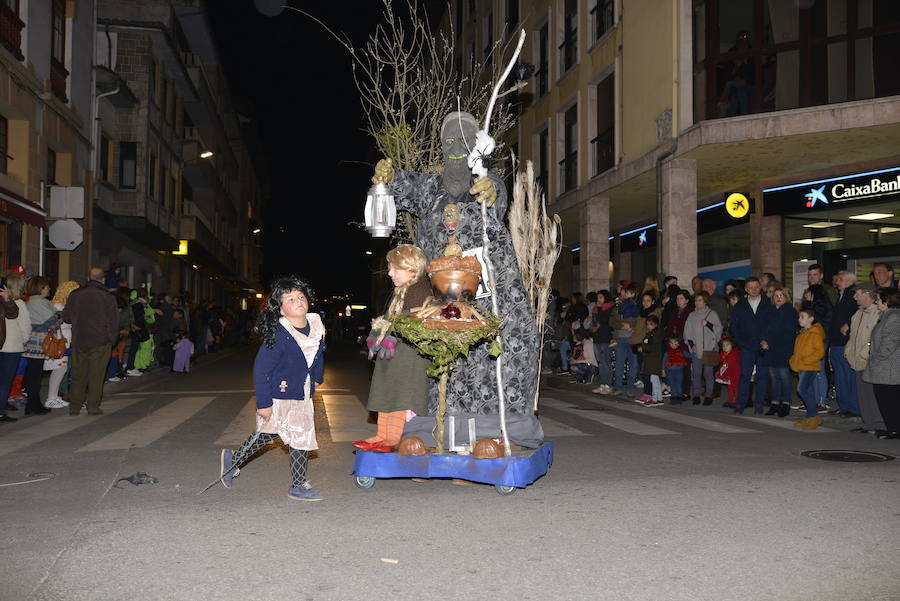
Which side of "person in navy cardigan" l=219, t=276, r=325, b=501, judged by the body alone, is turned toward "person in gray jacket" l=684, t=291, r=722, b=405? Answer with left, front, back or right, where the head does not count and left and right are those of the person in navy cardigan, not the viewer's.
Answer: left

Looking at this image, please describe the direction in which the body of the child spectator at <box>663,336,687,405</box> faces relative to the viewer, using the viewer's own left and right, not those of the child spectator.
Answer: facing the viewer and to the left of the viewer

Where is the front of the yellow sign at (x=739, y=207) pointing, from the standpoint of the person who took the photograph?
facing the viewer

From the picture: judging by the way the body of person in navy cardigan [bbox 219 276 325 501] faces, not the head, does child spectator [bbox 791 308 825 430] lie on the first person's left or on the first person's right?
on the first person's left

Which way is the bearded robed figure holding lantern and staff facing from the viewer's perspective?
toward the camera

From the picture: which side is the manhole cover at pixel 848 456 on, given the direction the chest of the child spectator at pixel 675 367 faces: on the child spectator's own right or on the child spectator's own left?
on the child spectator's own left

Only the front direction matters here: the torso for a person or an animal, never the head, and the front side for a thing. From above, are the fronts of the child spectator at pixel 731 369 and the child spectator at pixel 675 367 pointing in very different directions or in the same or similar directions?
same or similar directions

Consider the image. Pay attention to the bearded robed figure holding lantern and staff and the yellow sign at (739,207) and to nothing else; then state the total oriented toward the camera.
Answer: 2

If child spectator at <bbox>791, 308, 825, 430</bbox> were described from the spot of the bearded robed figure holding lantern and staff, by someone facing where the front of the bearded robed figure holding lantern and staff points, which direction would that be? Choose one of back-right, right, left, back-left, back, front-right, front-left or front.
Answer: back-left

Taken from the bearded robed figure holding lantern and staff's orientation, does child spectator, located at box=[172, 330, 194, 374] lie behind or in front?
behind
